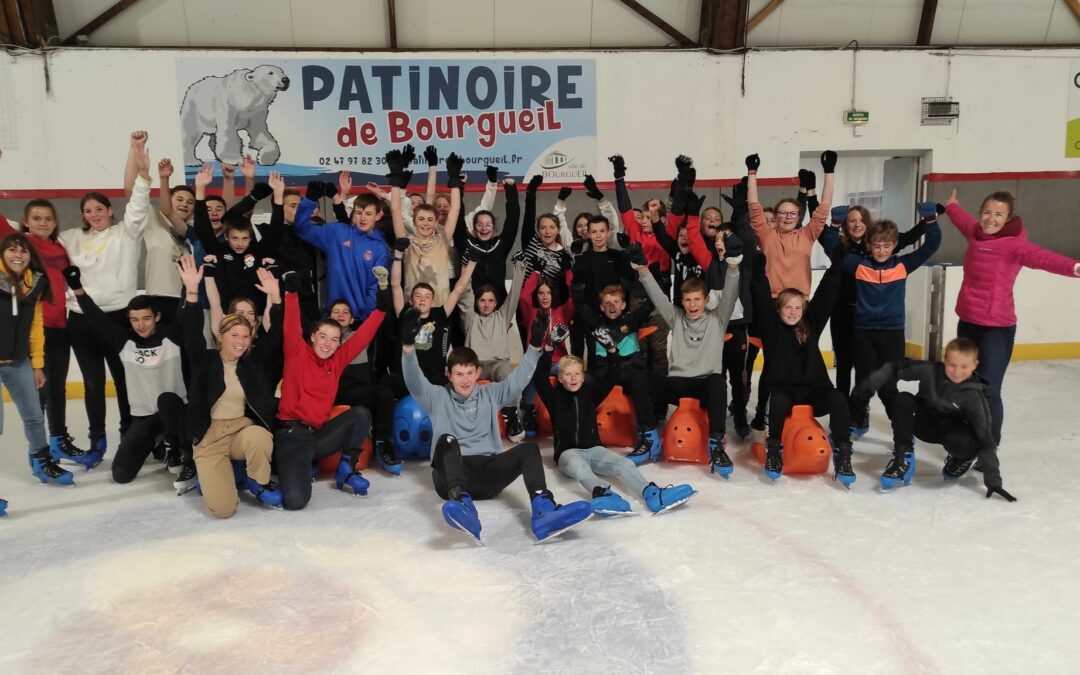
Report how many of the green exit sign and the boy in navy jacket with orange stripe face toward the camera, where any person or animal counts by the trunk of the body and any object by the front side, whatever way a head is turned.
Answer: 2

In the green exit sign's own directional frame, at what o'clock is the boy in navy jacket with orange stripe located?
The boy in navy jacket with orange stripe is roughly at 12 o'clock from the green exit sign.

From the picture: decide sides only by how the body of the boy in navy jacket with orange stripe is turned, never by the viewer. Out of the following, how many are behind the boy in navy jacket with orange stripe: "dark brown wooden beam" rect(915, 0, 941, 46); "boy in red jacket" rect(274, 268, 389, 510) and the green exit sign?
2

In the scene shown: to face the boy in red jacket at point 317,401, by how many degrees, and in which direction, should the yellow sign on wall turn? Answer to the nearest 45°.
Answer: approximately 45° to its right

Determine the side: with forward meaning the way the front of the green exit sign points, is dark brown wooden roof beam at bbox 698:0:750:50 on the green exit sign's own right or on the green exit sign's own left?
on the green exit sign's own right

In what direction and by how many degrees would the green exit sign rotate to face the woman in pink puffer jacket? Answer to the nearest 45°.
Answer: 0° — it already faces them

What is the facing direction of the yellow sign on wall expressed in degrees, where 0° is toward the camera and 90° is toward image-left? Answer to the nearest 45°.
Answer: approximately 0°

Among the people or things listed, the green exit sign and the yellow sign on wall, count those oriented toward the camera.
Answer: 2

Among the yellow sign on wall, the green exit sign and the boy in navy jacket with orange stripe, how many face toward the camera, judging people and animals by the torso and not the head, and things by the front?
3

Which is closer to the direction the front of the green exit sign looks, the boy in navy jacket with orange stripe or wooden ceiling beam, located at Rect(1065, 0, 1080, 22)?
the boy in navy jacket with orange stripe

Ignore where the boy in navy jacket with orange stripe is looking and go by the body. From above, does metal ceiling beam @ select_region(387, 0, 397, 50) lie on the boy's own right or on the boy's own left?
on the boy's own right
